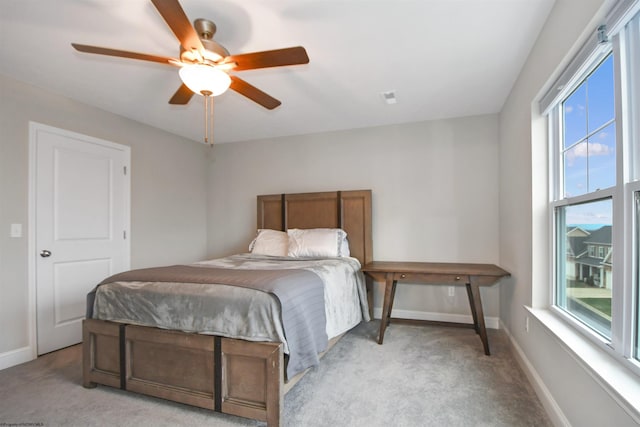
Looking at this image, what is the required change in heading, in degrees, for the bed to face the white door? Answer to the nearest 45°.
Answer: approximately 90° to its right

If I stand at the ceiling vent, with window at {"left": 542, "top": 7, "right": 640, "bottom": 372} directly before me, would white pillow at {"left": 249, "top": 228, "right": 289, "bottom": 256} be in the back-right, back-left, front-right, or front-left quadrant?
back-right

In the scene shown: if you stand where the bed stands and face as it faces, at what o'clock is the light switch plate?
The light switch plate is roughly at 3 o'clock from the bed.

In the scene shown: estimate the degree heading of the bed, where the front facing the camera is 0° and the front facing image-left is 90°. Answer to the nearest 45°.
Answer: approximately 45°

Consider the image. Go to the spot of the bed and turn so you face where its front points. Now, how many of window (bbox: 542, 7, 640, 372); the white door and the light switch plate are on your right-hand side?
2

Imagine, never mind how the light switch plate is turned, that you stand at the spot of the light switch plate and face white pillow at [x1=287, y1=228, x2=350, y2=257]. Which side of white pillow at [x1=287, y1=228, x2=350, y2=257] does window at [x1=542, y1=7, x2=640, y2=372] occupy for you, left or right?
right
